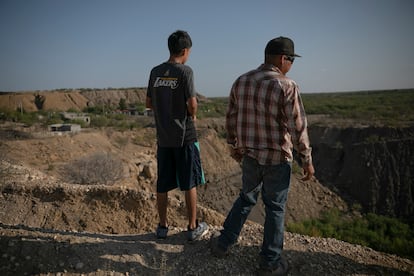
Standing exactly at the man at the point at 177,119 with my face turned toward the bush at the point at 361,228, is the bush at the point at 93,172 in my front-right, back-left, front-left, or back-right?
front-left

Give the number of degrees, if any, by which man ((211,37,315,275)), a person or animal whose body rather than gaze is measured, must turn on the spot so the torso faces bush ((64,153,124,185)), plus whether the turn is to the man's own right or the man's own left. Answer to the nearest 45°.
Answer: approximately 90° to the man's own left

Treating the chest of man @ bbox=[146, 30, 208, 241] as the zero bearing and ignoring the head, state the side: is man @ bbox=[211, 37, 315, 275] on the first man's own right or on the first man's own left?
on the first man's own right

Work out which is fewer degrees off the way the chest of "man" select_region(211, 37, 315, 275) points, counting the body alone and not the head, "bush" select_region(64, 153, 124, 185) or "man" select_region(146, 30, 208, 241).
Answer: the bush

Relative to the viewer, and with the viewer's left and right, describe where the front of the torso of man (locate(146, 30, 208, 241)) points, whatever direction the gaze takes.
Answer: facing away from the viewer and to the right of the viewer

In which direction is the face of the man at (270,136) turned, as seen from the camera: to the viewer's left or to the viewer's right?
to the viewer's right

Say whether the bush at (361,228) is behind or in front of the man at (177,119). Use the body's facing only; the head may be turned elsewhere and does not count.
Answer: in front

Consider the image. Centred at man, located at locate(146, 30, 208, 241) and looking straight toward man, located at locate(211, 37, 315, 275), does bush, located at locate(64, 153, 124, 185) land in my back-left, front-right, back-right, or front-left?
back-left

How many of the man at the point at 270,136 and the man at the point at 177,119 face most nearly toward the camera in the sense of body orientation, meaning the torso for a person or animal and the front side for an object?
0
